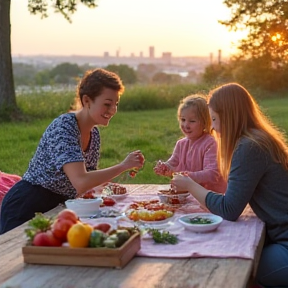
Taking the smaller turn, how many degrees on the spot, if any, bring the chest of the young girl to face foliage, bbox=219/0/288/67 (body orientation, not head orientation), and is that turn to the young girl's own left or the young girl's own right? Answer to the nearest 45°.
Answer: approximately 135° to the young girl's own right

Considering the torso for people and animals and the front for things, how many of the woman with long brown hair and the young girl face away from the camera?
0

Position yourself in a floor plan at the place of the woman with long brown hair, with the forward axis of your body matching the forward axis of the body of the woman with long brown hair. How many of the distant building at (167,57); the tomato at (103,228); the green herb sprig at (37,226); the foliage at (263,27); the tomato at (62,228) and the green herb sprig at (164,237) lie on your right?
2

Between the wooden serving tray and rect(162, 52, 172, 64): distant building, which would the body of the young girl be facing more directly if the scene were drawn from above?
the wooden serving tray

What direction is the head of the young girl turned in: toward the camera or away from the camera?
toward the camera

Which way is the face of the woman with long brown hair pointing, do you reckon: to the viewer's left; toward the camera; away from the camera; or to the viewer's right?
to the viewer's left

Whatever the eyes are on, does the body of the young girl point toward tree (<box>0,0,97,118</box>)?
no

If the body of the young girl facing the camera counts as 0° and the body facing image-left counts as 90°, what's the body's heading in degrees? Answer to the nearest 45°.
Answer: approximately 45°

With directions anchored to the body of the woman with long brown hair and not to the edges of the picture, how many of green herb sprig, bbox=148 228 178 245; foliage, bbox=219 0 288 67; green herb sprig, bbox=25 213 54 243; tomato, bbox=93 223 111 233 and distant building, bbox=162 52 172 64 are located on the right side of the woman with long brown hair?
2

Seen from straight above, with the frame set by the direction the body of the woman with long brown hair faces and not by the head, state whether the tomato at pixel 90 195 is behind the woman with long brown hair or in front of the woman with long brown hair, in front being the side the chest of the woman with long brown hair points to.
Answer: in front

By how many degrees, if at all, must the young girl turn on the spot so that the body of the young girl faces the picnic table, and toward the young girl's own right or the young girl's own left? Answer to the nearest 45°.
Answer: approximately 45° to the young girl's own left

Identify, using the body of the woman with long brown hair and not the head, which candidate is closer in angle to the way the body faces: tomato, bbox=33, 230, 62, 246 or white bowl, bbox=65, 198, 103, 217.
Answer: the white bowl

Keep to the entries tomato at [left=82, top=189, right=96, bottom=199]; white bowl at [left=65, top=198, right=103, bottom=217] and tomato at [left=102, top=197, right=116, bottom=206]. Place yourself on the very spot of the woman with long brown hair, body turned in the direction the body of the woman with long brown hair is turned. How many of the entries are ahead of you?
3

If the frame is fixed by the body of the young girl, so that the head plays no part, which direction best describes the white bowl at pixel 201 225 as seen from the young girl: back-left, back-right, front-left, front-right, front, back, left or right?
front-left

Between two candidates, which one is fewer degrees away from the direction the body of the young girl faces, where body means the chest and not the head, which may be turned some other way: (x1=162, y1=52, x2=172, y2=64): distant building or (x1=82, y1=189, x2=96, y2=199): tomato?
the tomato

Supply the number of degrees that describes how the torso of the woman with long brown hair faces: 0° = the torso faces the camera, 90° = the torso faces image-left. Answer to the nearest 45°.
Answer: approximately 90°
